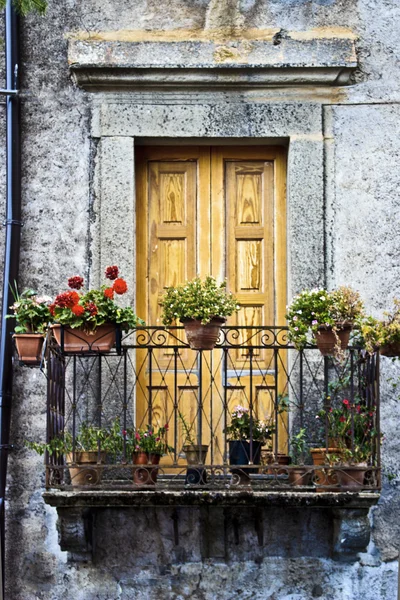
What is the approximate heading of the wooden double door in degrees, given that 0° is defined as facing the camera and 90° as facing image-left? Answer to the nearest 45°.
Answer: approximately 0°

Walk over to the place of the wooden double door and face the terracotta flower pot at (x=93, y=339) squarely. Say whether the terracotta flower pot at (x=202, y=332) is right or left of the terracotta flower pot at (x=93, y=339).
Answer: left

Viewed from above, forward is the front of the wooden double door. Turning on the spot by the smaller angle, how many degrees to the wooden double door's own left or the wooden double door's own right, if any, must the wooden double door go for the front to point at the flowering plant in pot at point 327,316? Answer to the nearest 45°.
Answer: approximately 45° to the wooden double door's own left

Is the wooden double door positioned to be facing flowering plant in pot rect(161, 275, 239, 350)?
yes

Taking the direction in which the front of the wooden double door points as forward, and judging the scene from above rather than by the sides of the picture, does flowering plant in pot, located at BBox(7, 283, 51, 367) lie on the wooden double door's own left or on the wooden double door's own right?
on the wooden double door's own right

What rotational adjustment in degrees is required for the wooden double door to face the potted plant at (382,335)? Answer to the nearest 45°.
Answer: approximately 45° to its left
